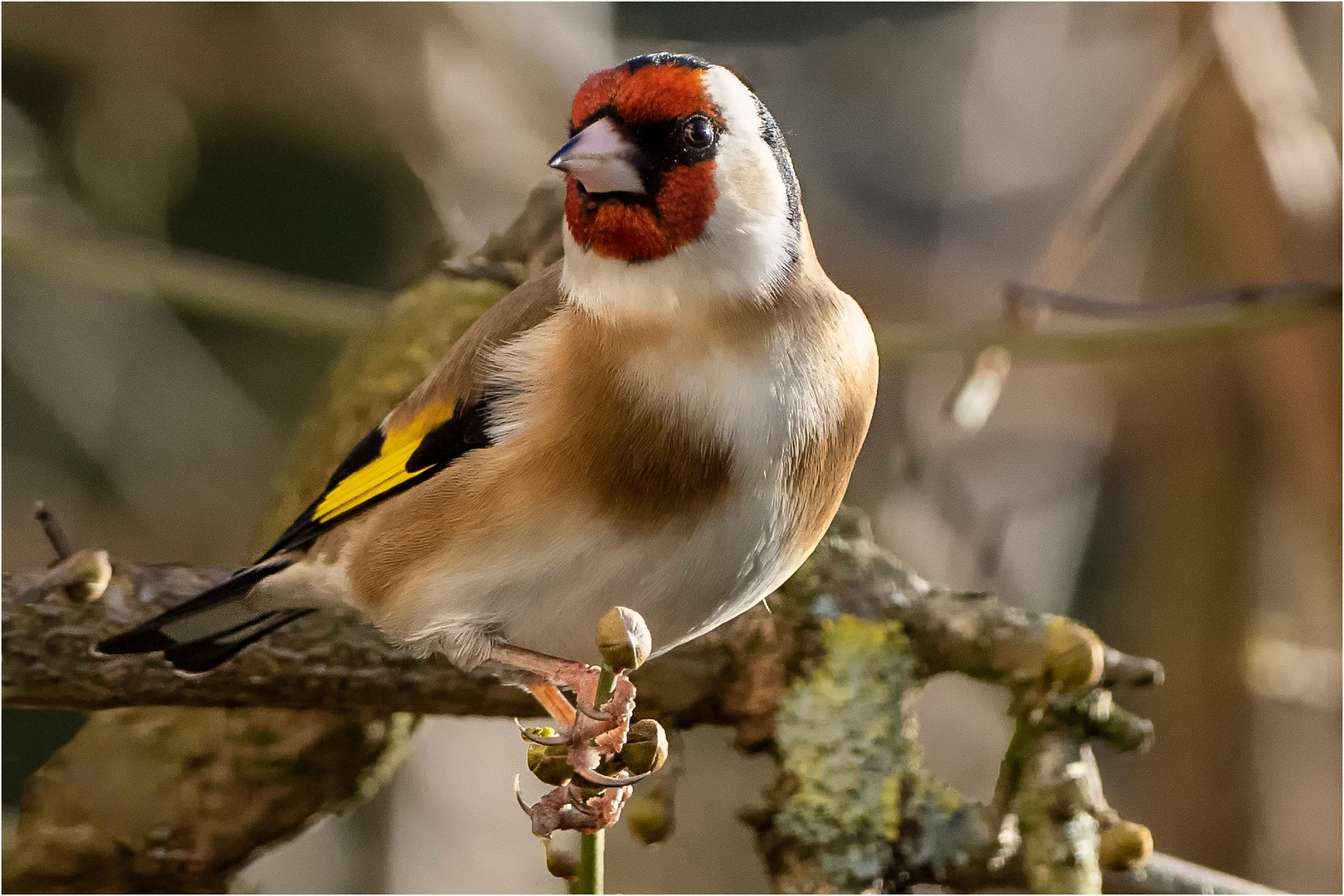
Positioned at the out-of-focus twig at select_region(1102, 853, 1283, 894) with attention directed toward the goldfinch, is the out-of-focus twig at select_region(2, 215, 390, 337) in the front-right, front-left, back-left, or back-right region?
front-right

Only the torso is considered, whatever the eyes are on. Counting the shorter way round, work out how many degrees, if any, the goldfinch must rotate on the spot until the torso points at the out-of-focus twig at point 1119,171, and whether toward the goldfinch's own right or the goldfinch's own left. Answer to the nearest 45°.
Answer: approximately 90° to the goldfinch's own left

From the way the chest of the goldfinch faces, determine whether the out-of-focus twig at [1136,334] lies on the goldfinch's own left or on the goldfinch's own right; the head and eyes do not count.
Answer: on the goldfinch's own left

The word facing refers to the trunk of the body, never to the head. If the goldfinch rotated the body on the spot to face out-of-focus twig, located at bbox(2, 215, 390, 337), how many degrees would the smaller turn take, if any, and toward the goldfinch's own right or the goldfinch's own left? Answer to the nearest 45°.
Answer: approximately 180°

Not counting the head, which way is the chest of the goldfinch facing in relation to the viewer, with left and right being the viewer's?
facing the viewer and to the right of the viewer

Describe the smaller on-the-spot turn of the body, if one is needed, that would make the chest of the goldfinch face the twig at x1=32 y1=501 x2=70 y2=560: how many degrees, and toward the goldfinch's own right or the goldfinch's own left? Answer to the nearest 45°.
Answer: approximately 180°
